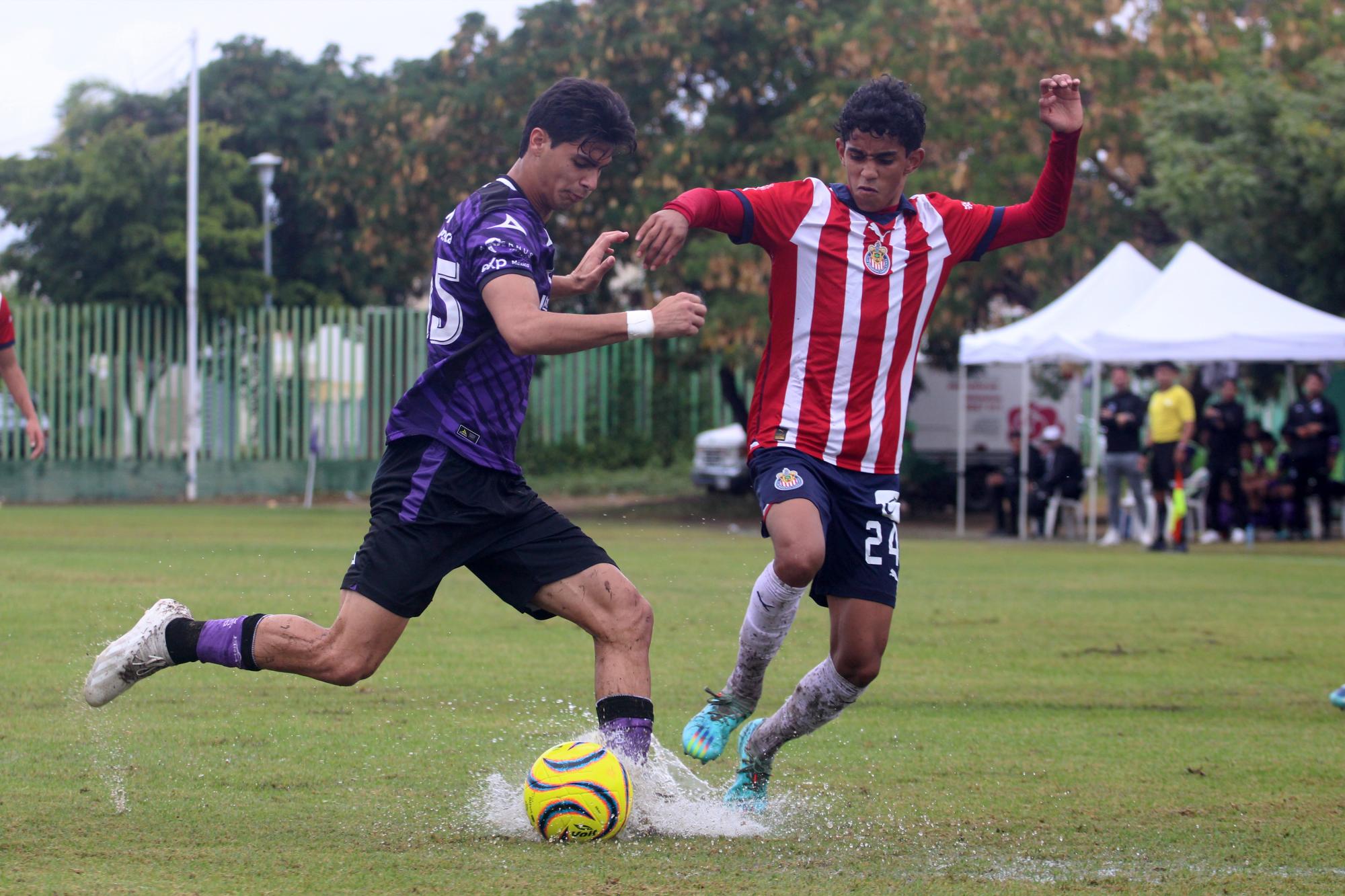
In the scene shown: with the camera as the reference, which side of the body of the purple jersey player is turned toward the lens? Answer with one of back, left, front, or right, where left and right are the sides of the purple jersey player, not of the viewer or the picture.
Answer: right

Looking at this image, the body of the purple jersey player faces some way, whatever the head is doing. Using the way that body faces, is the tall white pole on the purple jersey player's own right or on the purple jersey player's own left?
on the purple jersey player's own left

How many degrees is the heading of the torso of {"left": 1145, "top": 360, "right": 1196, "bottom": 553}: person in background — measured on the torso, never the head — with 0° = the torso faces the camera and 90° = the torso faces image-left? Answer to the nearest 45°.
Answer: approximately 45°

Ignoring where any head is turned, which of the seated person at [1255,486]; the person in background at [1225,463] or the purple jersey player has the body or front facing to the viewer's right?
the purple jersey player

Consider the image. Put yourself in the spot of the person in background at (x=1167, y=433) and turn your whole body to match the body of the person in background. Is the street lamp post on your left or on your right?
on your right
